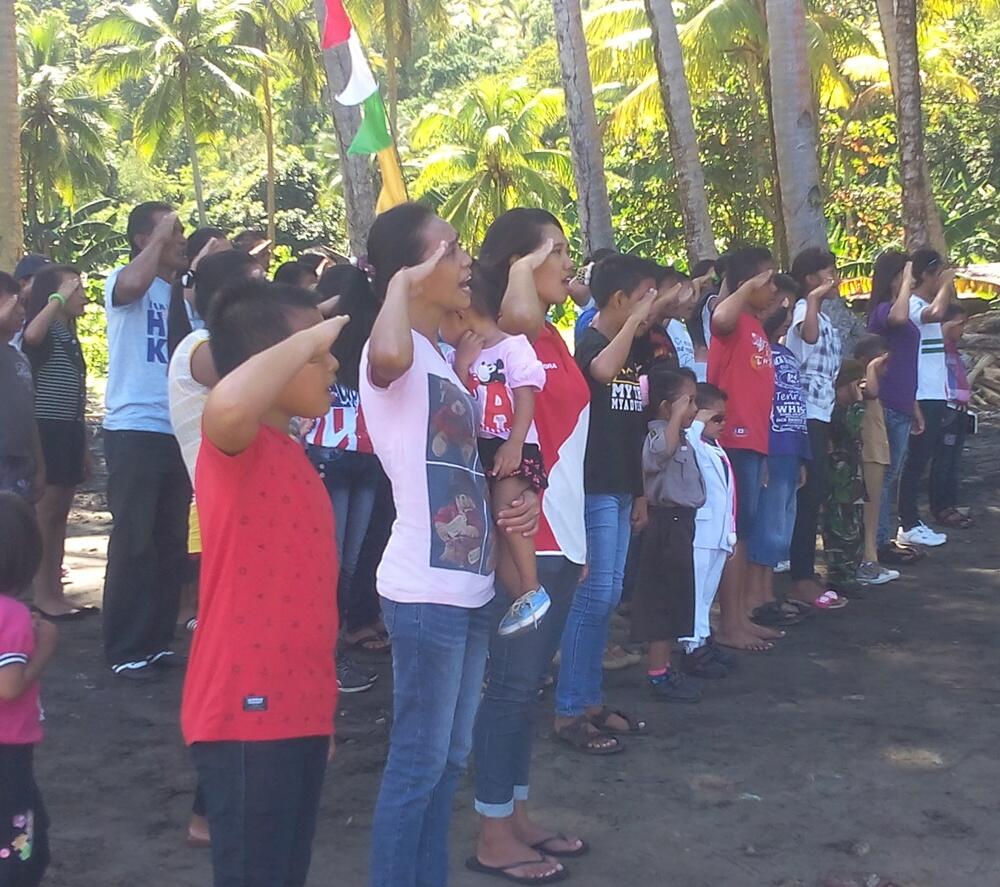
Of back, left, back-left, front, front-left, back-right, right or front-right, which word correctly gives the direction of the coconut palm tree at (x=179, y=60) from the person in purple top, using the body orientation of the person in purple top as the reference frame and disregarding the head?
back-left

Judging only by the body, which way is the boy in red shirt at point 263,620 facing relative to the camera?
to the viewer's right

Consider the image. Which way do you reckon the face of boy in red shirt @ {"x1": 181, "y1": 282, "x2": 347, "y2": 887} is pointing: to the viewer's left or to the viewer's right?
to the viewer's right

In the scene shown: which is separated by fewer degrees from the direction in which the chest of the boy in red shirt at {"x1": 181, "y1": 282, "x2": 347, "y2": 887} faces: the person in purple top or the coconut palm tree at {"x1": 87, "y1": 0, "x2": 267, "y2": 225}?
the person in purple top

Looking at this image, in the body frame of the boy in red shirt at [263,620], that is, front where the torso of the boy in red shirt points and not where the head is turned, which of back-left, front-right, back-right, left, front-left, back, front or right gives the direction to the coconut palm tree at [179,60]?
left

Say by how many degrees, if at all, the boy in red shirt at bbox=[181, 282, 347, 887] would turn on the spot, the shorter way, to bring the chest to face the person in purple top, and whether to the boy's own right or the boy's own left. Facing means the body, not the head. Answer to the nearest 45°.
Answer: approximately 45° to the boy's own left

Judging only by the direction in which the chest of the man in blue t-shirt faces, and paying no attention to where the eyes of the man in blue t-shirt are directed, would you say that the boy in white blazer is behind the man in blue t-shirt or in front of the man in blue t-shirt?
in front

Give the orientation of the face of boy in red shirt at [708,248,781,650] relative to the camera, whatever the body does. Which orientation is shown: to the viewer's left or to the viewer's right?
to the viewer's right

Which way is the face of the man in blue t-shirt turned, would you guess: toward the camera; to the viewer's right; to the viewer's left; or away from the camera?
to the viewer's right

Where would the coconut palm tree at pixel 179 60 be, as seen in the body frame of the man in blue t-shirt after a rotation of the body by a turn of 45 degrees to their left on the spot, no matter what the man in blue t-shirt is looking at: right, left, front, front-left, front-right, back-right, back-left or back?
left

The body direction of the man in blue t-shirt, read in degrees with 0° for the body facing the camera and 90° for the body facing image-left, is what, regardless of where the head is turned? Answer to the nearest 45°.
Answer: approximately 315°

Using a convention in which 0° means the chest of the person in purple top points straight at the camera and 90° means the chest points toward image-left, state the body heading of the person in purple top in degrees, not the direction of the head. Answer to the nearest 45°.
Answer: approximately 270°
